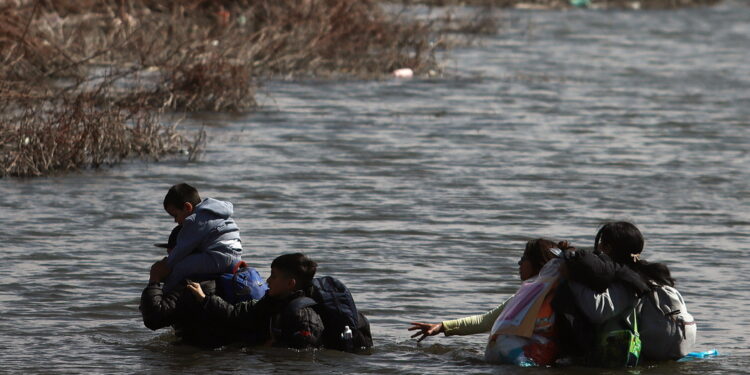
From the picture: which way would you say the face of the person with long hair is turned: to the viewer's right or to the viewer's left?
to the viewer's left

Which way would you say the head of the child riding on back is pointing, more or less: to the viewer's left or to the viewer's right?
to the viewer's left

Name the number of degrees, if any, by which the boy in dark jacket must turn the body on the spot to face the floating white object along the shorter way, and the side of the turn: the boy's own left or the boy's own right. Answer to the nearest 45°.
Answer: approximately 90° to the boy's own right

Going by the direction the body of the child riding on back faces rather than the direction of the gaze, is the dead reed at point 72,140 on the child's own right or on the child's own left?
on the child's own right

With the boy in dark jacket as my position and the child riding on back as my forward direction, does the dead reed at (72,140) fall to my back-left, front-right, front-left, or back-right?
front-right

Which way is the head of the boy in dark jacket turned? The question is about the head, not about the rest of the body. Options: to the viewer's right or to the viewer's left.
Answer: to the viewer's left

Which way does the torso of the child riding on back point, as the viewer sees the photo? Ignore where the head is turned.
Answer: to the viewer's left

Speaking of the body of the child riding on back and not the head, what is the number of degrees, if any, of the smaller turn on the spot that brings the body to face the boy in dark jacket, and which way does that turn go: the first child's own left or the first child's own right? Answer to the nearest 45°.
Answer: approximately 135° to the first child's own left

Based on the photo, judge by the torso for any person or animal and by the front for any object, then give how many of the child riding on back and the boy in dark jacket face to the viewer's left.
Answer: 2

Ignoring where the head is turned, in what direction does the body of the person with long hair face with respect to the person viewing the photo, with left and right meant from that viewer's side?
facing away from the viewer and to the left of the viewer

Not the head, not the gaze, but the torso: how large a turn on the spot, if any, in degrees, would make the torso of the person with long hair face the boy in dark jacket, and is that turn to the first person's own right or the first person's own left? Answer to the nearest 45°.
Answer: approximately 45° to the first person's own left

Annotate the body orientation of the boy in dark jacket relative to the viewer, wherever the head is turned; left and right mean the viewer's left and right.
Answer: facing to the left of the viewer
